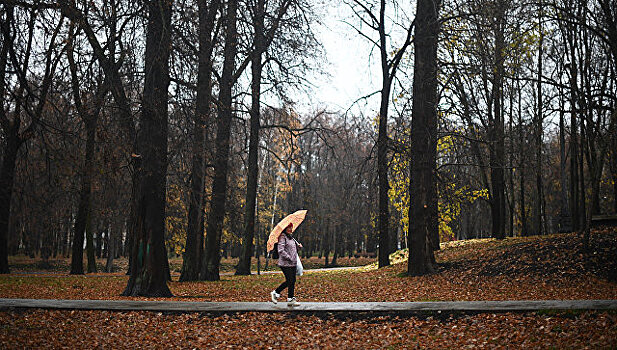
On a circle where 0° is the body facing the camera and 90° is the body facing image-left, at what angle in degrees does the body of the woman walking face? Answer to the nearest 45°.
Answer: approximately 270°
